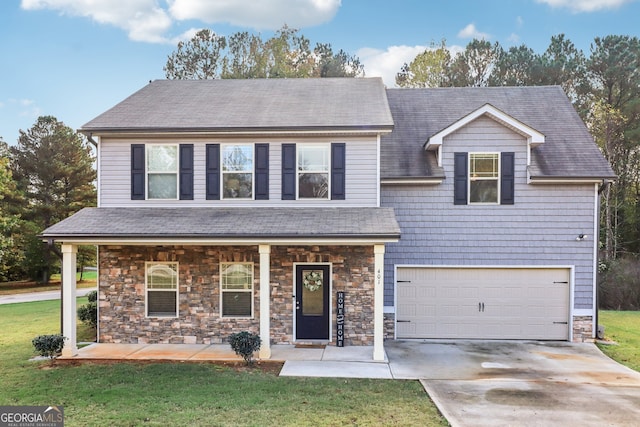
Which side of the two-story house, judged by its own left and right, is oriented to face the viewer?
front

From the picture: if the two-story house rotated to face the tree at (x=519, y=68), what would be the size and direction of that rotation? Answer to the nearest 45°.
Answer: approximately 135° to its left

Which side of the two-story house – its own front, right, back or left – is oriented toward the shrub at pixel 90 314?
right

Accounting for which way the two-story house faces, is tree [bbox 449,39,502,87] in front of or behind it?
behind

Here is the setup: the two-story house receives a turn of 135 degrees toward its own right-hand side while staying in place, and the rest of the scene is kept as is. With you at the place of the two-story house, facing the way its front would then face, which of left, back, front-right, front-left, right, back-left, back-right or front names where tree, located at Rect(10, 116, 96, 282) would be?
front

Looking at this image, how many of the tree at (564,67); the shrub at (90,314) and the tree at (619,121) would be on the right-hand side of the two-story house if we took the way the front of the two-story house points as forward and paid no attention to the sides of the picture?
1

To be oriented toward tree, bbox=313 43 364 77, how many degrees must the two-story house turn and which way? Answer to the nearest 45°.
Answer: approximately 180°

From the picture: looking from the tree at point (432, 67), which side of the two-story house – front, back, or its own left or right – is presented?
back

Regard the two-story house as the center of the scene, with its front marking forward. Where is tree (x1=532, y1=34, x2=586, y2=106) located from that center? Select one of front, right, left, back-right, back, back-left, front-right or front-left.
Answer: back-left

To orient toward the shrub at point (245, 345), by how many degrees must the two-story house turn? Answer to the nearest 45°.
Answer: approximately 45° to its right

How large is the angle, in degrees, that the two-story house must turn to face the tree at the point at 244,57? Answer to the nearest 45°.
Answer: approximately 180°
